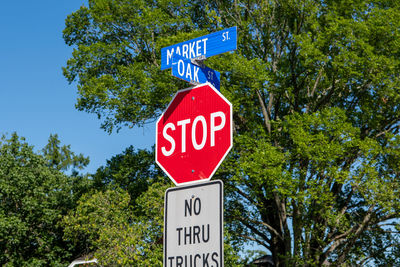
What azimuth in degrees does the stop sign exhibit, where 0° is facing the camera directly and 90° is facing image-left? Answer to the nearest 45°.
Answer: approximately 45°

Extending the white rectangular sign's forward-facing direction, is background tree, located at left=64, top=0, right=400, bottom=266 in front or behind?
behind

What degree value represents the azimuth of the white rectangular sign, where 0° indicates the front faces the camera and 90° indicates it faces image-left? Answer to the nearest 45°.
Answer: approximately 45°

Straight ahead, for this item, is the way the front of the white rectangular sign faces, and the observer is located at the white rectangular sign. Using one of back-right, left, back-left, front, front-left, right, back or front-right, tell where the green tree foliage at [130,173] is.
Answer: back-right

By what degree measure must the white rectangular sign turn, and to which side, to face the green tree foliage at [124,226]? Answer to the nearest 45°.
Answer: approximately 135° to its right
